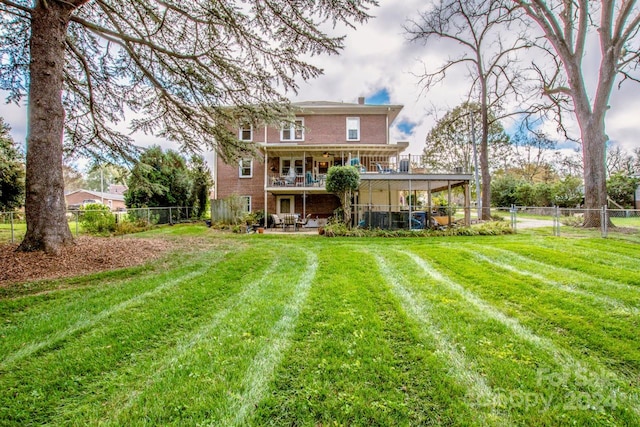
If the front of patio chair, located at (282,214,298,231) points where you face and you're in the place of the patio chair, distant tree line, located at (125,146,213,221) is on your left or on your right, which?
on your right

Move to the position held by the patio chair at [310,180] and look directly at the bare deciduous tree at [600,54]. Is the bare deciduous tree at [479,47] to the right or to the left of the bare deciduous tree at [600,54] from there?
left

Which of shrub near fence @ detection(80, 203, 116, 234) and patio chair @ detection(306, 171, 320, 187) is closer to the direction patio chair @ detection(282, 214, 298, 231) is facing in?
the shrub near fence

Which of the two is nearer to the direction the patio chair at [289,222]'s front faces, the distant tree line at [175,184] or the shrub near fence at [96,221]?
the shrub near fence

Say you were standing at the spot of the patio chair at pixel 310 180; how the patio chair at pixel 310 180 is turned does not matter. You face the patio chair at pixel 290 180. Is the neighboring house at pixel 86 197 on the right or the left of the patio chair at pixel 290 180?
right

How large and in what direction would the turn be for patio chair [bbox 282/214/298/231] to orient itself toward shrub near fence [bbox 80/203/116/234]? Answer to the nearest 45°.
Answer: approximately 90° to its right

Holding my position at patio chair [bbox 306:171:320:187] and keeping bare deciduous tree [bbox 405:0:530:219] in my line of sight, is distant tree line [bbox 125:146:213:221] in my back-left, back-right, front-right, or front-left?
back-left

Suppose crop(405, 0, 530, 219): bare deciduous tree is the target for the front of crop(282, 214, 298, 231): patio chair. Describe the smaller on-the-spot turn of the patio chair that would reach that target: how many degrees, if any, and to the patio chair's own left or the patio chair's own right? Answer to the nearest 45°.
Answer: approximately 90° to the patio chair's own left

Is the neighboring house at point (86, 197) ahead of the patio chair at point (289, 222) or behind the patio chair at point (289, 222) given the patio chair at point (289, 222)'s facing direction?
behind

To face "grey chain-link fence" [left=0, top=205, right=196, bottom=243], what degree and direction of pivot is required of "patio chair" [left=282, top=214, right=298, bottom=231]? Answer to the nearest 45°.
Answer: approximately 90° to its right
